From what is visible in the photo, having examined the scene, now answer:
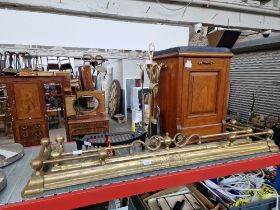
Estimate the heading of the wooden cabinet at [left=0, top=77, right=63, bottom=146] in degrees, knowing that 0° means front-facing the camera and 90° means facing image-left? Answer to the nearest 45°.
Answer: approximately 0°

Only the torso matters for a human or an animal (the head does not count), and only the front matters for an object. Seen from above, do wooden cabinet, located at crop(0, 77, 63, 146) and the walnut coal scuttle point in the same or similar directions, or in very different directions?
same or similar directions

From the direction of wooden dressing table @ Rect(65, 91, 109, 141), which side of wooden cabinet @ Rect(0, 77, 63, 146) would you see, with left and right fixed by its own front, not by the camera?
left

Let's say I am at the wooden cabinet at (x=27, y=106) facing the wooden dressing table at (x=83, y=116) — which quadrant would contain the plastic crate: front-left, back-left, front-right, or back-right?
front-right

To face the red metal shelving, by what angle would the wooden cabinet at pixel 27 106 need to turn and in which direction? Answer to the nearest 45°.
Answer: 0° — it already faces it

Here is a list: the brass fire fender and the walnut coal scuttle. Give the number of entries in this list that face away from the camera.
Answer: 0

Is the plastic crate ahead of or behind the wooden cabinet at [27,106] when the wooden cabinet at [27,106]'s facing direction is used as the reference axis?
ahead

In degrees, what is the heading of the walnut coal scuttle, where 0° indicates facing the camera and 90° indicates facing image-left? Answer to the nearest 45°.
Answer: approximately 315°

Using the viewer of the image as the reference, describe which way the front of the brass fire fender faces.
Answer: facing the viewer and to the right of the viewer

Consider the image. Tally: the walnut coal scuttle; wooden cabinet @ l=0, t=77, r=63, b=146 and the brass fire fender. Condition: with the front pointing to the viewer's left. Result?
0
